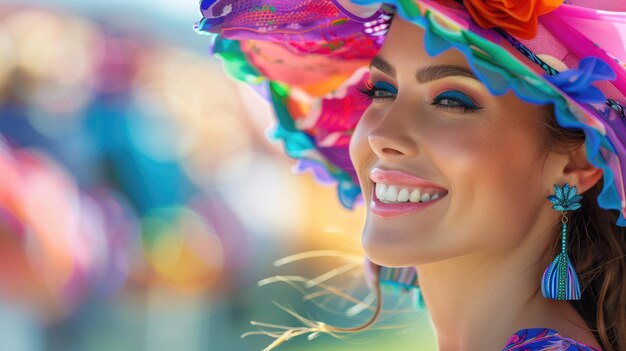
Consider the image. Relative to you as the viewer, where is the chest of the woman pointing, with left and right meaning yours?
facing the viewer and to the left of the viewer

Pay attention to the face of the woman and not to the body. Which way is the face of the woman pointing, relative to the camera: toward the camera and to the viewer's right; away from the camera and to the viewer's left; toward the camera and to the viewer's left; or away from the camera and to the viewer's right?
toward the camera and to the viewer's left
